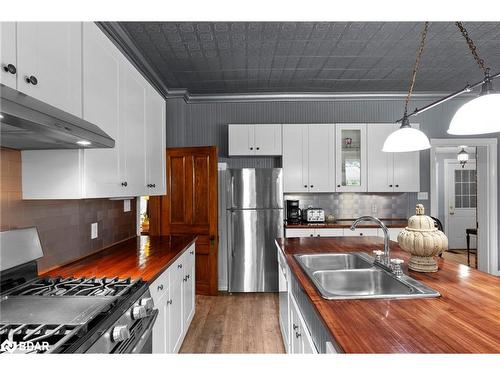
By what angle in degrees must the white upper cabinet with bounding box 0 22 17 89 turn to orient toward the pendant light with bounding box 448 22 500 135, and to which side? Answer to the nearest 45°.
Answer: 0° — it already faces it

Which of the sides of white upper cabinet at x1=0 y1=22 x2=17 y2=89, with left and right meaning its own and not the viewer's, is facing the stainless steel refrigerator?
left

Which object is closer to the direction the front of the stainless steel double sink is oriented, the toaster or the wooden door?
the wooden door

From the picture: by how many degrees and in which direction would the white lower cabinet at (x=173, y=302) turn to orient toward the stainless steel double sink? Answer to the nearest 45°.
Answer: approximately 45° to its right

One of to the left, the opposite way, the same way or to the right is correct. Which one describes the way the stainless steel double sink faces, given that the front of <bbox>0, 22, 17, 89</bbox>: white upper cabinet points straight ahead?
the opposite way

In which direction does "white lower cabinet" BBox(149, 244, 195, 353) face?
to the viewer's right

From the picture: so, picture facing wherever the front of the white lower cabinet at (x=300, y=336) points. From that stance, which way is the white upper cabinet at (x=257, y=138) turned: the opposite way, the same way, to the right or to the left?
to the left

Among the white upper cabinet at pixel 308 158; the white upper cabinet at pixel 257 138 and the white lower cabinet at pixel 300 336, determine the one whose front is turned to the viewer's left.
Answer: the white lower cabinet

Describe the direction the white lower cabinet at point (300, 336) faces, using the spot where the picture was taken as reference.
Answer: facing to the left of the viewer

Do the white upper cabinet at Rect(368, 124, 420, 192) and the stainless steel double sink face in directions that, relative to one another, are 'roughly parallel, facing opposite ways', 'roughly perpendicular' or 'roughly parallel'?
roughly perpendicular

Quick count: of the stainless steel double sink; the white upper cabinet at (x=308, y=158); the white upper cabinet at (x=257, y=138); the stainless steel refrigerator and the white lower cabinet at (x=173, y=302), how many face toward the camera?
3

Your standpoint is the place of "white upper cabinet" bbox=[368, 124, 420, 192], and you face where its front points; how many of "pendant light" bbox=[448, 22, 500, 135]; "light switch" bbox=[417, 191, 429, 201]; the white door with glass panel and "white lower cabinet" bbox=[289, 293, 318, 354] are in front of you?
2

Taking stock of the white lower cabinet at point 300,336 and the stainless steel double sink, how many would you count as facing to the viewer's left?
2
